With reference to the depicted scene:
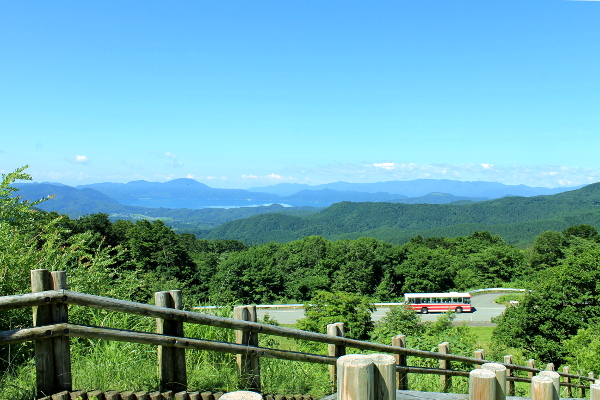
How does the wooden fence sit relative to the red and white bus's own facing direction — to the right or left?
on its right

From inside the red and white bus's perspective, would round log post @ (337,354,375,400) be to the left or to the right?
on its right

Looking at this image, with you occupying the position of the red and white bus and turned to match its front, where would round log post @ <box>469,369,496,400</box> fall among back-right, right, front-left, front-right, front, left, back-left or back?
right

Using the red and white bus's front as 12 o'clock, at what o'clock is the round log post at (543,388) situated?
The round log post is roughly at 3 o'clock from the red and white bus.

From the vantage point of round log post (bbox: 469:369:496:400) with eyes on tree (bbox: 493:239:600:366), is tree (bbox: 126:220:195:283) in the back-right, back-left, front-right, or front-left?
front-left

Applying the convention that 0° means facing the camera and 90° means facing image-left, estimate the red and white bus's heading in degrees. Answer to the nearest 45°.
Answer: approximately 270°

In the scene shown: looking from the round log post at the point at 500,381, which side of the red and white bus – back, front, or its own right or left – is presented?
right

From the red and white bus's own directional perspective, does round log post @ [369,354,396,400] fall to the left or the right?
on its right
